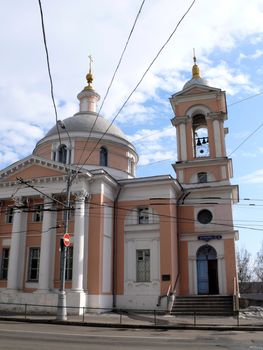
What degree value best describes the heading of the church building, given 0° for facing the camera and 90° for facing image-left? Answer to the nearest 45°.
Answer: approximately 0°
